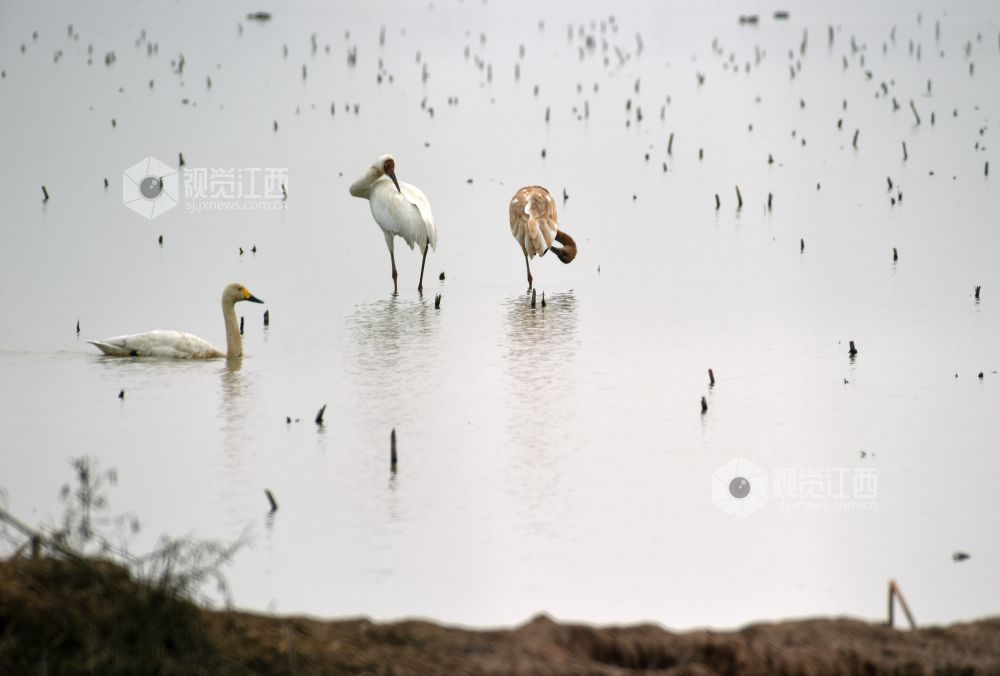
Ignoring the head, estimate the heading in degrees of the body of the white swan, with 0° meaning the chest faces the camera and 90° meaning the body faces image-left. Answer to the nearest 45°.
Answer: approximately 270°

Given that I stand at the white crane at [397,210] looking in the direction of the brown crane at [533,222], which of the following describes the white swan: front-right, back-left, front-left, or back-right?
back-right

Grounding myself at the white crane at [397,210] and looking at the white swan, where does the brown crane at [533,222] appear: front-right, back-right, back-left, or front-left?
back-left

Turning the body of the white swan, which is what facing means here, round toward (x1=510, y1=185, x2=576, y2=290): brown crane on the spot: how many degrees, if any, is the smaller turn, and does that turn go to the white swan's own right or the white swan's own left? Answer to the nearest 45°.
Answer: approximately 45° to the white swan's own left

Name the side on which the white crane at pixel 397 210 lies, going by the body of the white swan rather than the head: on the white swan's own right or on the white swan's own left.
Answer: on the white swan's own left
